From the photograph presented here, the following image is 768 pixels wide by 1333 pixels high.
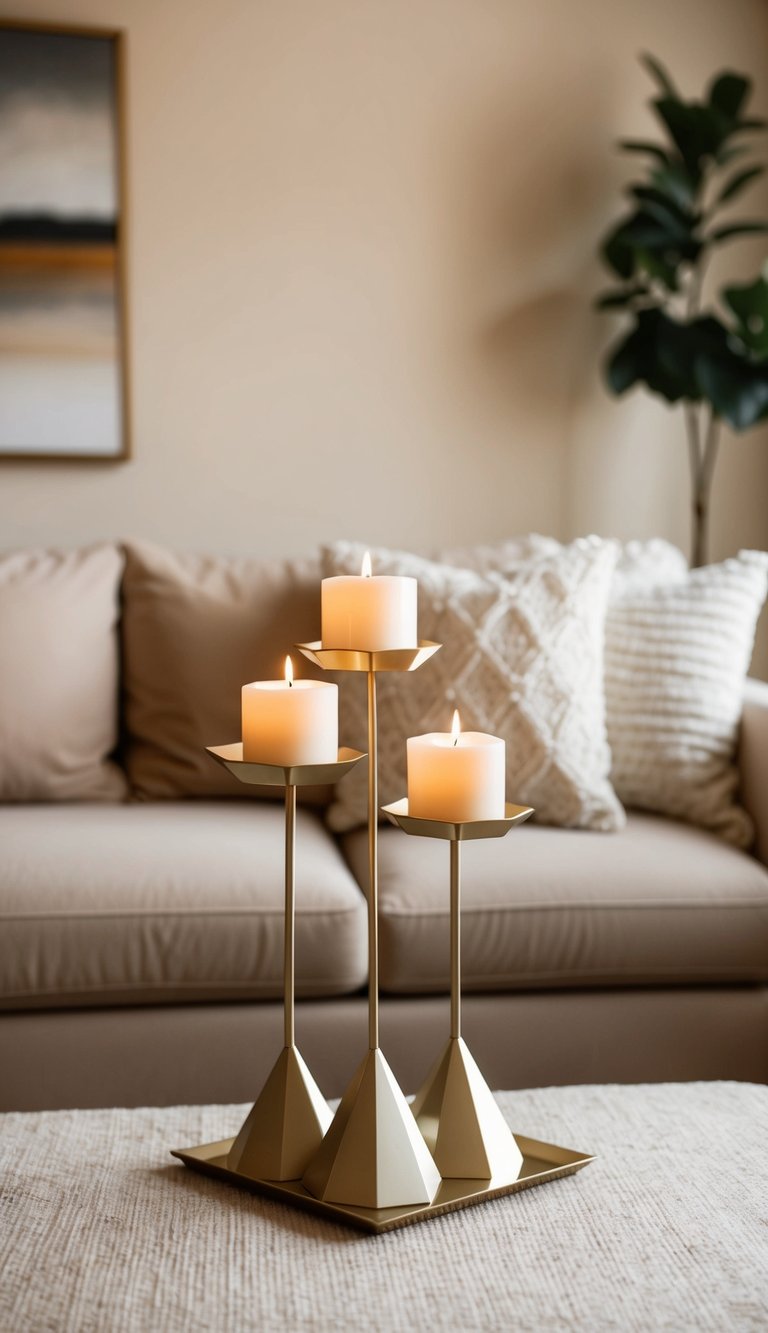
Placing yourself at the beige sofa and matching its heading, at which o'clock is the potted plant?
The potted plant is roughly at 7 o'clock from the beige sofa.

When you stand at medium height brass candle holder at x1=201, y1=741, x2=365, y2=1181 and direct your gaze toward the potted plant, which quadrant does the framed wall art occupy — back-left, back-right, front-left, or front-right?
front-left

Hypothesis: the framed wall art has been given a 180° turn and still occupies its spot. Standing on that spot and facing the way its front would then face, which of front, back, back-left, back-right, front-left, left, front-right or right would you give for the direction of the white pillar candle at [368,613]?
back

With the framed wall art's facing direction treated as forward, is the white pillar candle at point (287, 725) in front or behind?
in front

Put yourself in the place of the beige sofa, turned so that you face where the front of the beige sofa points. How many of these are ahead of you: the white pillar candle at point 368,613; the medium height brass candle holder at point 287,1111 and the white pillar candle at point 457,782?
3

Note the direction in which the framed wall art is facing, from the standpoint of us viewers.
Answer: facing the viewer

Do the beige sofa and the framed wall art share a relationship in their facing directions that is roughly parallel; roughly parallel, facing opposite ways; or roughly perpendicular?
roughly parallel

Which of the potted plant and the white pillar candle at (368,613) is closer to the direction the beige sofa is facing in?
the white pillar candle

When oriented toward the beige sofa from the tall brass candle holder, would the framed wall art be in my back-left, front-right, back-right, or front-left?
front-left

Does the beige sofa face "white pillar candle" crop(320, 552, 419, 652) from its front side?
yes

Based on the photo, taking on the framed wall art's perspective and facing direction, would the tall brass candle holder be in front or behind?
in front

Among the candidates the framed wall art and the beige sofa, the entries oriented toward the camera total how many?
2

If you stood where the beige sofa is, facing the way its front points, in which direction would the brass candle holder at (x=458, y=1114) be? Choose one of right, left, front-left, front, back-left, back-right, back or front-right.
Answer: front

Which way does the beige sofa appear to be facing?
toward the camera

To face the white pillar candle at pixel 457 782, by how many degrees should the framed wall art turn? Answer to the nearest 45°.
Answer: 0° — it already faces it
